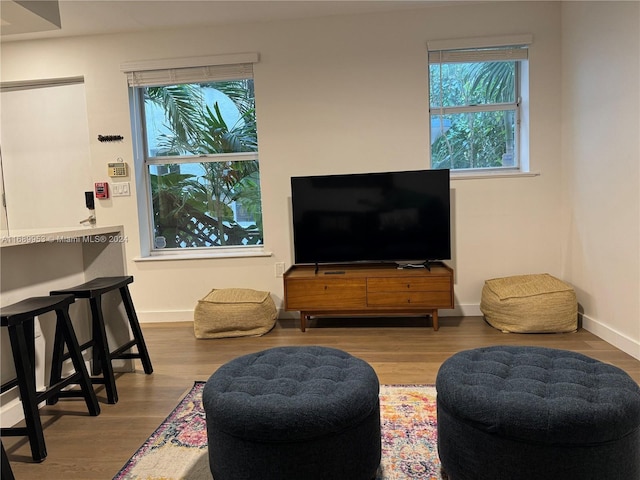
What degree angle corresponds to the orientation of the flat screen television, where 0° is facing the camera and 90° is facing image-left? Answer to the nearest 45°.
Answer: approximately 0°

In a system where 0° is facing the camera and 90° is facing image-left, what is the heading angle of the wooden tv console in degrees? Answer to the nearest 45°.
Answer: approximately 0°

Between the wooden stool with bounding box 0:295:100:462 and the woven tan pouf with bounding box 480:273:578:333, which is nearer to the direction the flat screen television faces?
the wooden stool

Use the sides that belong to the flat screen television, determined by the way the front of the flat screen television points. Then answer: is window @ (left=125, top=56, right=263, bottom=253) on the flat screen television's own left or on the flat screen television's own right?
on the flat screen television's own right

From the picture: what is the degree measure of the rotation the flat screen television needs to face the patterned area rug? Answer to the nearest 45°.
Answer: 0° — it already faces it

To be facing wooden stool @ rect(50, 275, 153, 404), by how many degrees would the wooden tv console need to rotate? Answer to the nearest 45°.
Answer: approximately 45° to its right
